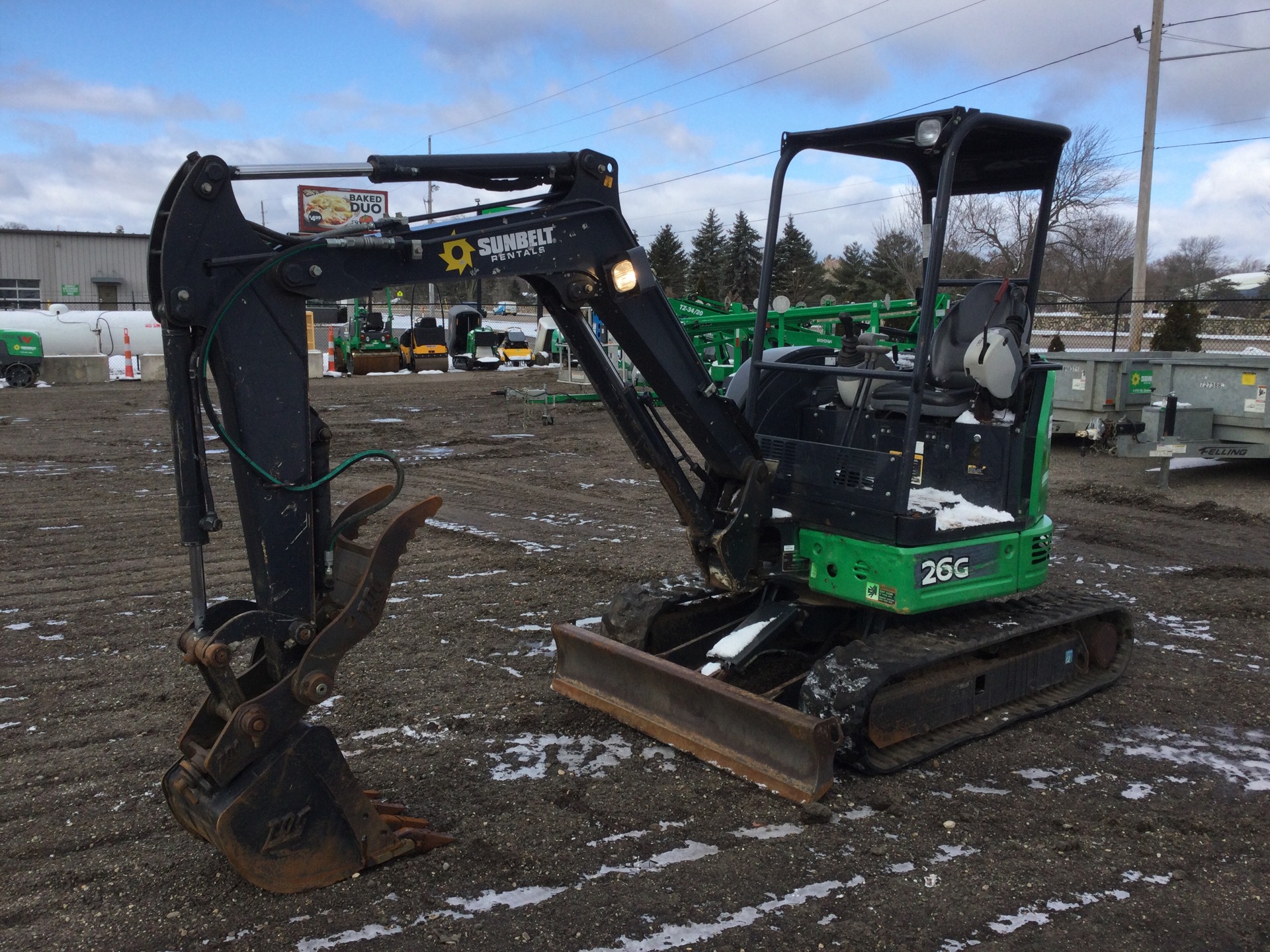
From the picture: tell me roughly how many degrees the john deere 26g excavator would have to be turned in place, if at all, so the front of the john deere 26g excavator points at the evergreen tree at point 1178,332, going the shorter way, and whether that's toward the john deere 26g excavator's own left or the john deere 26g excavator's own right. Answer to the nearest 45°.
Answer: approximately 180°

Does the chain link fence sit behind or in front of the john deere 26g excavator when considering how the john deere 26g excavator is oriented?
behind

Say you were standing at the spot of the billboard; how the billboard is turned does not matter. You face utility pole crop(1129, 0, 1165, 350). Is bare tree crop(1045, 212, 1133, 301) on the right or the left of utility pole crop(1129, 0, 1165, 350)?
left

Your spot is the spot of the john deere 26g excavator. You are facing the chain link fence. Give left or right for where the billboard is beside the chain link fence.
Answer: left

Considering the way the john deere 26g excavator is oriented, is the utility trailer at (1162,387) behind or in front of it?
behind

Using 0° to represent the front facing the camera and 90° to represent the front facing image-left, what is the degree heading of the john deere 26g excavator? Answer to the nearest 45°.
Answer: approximately 45°

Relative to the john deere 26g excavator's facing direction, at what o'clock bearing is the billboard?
The billboard is roughly at 4 o'clock from the john deere 26g excavator.

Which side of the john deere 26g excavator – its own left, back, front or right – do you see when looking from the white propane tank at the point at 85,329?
right

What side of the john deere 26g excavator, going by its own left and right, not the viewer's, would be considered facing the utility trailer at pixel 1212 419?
back

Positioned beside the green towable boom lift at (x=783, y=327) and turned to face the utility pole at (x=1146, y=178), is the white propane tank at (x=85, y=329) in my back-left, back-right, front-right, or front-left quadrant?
back-left

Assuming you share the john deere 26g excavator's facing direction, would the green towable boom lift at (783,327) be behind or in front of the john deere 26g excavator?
behind

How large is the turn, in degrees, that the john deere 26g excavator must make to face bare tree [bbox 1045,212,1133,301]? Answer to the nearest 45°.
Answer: approximately 180°

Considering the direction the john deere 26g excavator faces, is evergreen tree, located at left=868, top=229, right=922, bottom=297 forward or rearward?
rearward
